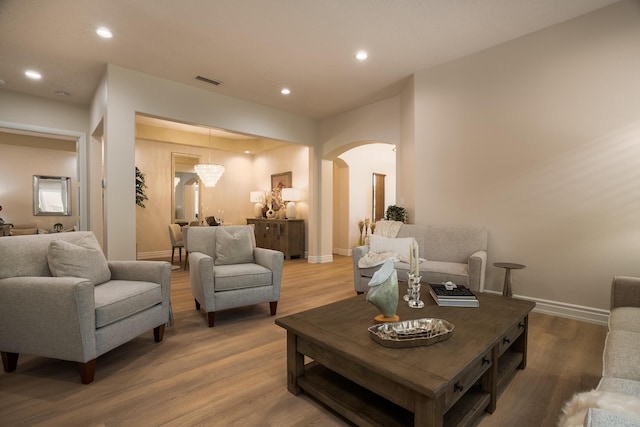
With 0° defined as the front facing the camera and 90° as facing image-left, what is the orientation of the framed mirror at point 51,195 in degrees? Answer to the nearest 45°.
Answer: approximately 0°

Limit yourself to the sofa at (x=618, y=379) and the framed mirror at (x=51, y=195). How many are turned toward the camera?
1

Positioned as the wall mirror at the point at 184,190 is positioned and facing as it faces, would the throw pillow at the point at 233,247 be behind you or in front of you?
in front

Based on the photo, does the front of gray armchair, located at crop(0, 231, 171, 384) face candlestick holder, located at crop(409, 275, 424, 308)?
yes

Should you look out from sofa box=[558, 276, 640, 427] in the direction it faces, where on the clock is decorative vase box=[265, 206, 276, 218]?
The decorative vase is roughly at 1 o'clock from the sofa.

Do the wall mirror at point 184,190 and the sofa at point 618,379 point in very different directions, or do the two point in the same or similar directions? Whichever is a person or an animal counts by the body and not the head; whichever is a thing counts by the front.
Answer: very different directions

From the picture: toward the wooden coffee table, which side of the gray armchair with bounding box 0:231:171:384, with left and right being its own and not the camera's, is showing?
front

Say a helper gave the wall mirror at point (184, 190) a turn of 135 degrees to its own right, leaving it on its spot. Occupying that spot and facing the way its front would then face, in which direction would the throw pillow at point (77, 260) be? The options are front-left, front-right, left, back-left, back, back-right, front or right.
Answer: left

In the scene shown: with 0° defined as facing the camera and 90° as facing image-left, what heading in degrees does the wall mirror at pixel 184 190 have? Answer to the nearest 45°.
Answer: approximately 315°

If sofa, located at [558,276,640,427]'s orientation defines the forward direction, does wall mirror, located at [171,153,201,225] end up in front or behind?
in front

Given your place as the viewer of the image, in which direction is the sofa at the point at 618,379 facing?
facing to the left of the viewer

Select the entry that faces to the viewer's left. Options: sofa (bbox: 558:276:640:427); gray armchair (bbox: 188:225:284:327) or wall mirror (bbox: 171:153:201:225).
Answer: the sofa

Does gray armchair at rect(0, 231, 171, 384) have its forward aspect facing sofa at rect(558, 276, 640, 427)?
yes

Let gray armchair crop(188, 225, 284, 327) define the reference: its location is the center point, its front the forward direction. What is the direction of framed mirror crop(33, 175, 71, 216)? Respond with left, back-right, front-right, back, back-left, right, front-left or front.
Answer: back

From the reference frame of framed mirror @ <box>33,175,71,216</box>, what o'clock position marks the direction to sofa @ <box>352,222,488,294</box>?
The sofa is roughly at 11 o'clock from the framed mirror.

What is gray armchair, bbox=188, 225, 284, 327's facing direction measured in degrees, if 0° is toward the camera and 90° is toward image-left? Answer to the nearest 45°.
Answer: approximately 315°

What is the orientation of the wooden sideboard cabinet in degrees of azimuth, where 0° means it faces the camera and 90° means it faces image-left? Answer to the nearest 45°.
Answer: approximately 45°
